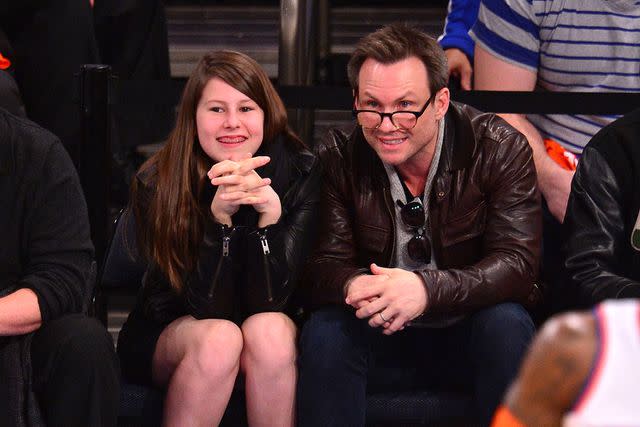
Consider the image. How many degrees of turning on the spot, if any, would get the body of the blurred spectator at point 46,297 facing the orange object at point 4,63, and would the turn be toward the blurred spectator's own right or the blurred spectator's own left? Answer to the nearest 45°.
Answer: approximately 180°

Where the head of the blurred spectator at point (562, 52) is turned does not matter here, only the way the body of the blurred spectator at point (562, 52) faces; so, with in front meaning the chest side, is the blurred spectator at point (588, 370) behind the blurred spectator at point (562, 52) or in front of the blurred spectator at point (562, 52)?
in front

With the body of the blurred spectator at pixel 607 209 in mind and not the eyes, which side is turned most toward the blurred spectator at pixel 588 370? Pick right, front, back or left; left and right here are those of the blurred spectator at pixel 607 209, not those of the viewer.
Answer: front

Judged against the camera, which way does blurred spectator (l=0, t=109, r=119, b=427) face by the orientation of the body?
toward the camera

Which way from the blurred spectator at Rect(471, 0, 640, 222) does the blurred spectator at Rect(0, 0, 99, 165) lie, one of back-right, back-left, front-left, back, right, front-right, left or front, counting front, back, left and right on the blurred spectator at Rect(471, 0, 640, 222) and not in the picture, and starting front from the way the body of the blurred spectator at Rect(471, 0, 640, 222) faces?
right

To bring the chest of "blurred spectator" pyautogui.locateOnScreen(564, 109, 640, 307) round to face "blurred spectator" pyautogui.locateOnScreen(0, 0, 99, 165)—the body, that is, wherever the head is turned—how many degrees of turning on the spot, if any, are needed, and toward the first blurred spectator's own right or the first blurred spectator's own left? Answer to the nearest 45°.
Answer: approximately 90° to the first blurred spectator's own right

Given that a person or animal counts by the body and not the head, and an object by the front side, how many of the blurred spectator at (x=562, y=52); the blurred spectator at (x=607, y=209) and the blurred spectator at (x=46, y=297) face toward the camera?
3

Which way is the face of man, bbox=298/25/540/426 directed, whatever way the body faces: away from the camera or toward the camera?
toward the camera

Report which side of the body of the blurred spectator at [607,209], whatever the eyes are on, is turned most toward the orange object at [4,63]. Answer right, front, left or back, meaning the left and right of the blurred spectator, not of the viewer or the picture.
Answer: right

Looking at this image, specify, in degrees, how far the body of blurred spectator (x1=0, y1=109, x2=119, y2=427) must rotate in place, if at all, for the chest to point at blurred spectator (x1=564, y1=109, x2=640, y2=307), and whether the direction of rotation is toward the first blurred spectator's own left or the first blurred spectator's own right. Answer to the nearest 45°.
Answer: approximately 90° to the first blurred spectator's own left

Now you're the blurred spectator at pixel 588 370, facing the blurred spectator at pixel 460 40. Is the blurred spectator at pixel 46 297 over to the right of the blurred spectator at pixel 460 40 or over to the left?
left

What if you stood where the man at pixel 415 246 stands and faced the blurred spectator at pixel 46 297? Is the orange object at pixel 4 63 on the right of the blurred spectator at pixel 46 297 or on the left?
right

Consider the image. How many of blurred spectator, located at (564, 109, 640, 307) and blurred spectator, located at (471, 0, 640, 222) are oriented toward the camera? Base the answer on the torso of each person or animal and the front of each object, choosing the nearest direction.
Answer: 2

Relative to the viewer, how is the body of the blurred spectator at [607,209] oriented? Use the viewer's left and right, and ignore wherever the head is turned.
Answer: facing the viewer

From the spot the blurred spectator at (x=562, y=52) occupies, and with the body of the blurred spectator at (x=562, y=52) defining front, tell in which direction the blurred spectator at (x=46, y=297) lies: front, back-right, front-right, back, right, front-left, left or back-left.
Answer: front-right
